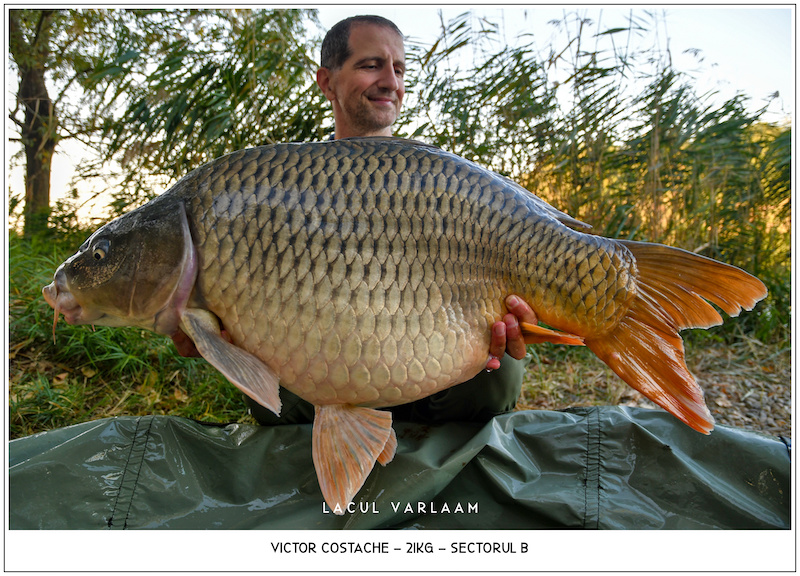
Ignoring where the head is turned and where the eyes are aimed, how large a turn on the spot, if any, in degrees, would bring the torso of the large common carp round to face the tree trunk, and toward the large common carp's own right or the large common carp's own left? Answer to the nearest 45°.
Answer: approximately 45° to the large common carp's own right

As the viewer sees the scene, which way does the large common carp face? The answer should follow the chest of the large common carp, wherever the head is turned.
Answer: to the viewer's left
